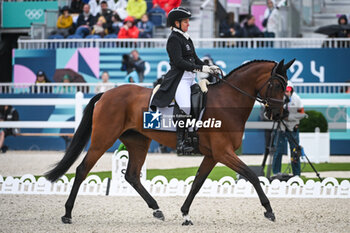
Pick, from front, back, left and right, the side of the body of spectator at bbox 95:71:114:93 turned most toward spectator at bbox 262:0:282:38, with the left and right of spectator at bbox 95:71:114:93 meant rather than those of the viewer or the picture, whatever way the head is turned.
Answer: left

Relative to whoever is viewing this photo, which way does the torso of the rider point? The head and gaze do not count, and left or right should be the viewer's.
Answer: facing to the right of the viewer

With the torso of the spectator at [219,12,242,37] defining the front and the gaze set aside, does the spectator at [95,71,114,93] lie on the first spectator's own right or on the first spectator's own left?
on the first spectator's own right

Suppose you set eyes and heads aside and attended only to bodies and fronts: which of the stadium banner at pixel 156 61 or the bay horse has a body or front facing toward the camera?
the stadium banner

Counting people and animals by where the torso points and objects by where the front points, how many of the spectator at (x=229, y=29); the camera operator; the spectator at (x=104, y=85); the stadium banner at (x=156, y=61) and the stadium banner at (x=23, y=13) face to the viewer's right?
0

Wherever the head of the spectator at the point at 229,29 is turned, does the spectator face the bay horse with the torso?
yes

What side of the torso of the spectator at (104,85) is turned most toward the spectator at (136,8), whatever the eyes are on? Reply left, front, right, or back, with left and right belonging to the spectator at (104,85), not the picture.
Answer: back

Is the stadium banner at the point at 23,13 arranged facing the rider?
yes

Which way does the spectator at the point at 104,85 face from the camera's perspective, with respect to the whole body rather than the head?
toward the camera

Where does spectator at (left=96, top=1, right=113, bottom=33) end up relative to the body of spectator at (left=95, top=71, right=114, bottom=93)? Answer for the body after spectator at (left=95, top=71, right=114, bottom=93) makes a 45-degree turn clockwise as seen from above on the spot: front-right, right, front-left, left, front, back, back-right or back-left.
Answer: back-right

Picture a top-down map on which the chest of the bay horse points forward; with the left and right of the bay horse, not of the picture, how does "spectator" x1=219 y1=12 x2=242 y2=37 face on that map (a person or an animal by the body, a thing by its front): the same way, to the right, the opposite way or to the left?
to the right

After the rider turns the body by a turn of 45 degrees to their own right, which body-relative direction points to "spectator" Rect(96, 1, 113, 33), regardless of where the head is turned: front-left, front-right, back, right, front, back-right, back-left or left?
back-left

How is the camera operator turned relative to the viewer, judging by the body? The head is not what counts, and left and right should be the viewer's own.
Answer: facing the viewer and to the left of the viewer

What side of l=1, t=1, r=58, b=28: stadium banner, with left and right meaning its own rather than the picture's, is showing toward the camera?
front

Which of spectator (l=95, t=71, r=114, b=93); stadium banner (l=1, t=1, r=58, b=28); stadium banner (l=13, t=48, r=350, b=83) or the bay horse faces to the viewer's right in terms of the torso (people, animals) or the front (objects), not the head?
the bay horse

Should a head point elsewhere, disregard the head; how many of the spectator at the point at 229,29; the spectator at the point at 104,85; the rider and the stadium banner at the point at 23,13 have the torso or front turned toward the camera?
3
